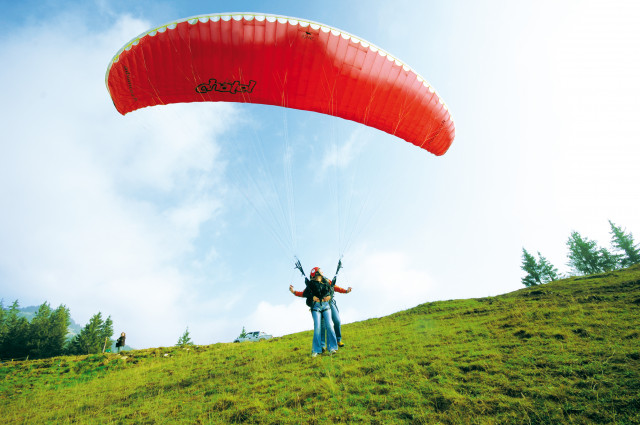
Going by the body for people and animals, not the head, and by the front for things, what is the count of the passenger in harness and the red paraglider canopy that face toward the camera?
2

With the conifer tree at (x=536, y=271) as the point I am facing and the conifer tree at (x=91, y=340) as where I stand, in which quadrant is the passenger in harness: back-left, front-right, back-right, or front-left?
front-right

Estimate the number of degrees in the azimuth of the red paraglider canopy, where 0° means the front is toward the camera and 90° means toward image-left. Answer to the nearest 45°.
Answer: approximately 0°

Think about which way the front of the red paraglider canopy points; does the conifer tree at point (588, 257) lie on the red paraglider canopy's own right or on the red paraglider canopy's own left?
on the red paraglider canopy's own left

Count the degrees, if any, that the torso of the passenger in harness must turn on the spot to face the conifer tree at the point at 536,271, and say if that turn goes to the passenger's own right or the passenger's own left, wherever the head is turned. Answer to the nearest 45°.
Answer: approximately 135° to the passenger's own left

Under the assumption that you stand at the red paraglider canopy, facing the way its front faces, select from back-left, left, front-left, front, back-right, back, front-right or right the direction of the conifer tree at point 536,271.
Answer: back-left

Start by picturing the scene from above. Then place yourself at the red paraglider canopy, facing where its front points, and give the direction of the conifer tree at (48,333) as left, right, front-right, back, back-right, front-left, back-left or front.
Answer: back-right

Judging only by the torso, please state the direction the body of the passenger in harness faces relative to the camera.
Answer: toward the camera

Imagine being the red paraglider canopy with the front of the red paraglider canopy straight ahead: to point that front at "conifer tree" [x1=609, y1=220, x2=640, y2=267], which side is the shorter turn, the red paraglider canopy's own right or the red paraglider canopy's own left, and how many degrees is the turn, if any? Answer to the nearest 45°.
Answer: approximately 135° to the red paraglider canopy's own left

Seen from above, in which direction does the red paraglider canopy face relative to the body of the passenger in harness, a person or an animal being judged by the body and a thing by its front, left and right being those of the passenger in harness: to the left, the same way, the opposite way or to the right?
the same way

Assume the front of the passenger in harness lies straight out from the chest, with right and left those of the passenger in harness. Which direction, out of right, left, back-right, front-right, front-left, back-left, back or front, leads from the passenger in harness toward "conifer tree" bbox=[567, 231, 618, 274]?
back-left
